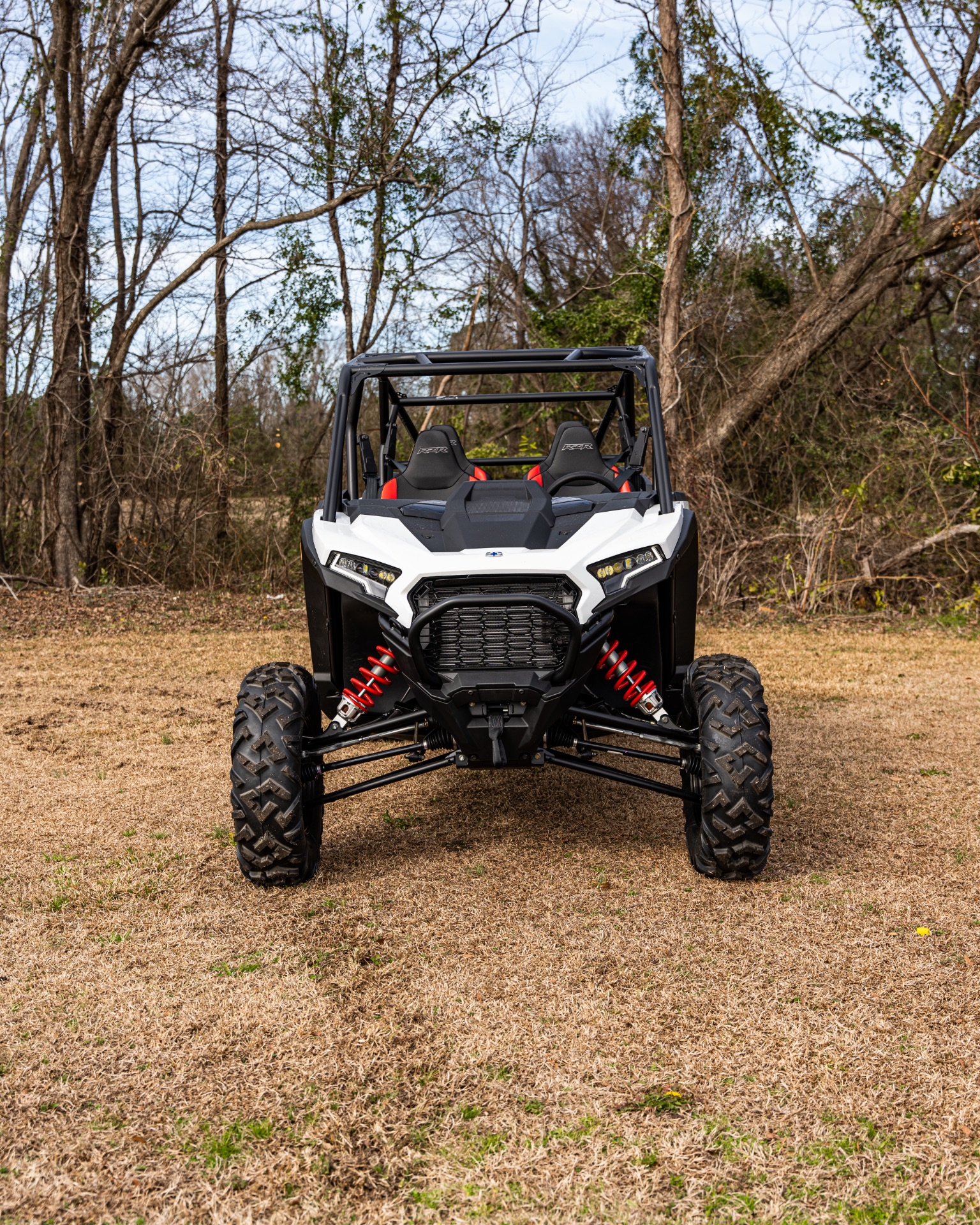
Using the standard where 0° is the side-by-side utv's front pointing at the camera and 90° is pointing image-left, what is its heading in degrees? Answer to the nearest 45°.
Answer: approximately 0°

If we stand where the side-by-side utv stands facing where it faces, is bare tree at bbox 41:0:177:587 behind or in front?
behind
